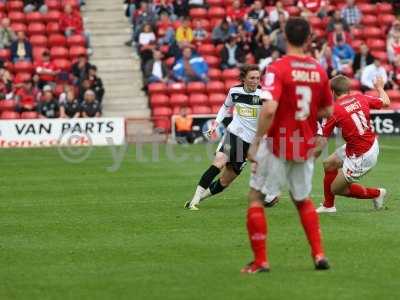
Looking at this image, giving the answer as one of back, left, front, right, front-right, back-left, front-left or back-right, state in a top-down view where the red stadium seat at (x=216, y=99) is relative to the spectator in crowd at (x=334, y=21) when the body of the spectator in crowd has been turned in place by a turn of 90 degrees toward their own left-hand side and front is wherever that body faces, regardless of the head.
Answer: back-right

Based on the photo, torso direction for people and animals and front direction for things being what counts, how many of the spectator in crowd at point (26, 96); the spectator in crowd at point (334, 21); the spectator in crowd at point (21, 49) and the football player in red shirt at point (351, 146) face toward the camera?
3

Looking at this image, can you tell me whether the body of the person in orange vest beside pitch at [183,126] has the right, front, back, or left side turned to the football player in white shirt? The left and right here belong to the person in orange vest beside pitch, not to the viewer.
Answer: front

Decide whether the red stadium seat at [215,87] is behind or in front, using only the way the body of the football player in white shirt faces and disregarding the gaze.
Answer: behind

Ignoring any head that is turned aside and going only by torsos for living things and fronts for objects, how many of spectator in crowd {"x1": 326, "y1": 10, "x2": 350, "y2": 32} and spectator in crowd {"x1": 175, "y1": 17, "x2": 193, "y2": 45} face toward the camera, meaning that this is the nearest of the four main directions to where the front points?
2

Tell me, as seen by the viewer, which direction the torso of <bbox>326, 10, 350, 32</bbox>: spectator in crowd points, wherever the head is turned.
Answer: toward the camera

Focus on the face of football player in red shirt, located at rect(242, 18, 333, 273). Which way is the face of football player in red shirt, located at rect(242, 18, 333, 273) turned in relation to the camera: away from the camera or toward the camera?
away from the camera

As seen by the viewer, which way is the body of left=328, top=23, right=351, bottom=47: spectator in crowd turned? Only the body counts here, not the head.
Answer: toward the camera

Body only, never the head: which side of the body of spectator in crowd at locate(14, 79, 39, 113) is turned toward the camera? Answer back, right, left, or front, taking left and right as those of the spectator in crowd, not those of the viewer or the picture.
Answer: front

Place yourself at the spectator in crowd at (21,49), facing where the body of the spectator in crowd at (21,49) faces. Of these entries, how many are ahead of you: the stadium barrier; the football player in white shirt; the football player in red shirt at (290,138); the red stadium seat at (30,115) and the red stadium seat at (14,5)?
4

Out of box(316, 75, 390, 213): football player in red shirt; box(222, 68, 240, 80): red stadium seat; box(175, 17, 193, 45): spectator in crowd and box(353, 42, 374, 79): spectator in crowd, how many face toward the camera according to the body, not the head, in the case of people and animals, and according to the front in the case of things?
3
